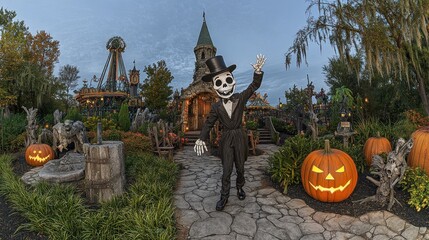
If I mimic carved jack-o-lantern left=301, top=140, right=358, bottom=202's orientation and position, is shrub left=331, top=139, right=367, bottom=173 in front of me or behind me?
behind

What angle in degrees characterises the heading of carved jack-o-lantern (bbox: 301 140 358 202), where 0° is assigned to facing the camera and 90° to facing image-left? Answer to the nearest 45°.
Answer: approximately 0°

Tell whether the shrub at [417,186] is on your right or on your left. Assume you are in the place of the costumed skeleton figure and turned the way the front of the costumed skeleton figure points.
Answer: on your left

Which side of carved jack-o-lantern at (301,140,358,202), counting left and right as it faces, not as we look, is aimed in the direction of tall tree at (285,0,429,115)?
back

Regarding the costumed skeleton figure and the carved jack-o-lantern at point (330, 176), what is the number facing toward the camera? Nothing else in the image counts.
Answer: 2

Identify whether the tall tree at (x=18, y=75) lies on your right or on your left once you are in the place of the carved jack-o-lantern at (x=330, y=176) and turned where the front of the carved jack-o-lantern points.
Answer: on your right

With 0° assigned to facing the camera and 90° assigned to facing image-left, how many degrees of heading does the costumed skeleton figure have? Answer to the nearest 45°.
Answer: approximately 0°

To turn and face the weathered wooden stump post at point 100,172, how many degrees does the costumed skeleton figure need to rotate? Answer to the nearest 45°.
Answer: approximately 90° to its right

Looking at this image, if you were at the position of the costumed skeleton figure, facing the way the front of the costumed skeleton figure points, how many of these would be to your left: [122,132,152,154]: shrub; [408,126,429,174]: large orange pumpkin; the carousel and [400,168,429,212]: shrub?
2
